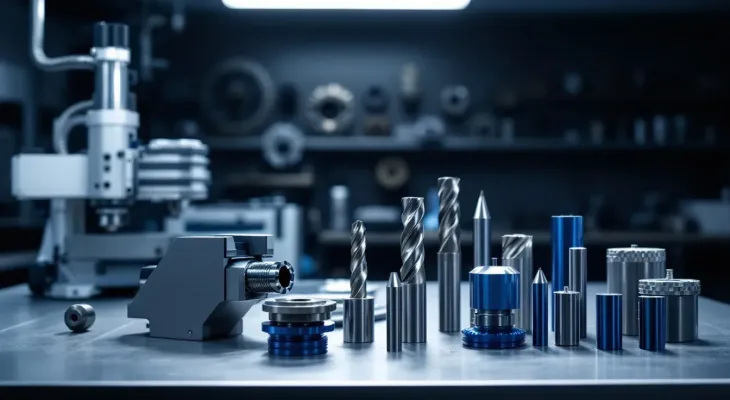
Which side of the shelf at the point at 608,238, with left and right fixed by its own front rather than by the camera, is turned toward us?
front

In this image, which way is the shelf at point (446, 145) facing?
toward the camera

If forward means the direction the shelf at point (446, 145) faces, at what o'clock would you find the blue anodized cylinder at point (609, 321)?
The blue anodized cylinder is roughly at 12 o'clock from the shelf.

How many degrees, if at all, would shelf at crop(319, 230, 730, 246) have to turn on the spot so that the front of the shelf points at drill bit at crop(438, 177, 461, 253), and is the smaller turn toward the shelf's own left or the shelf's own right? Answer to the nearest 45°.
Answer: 0° — it already faces it

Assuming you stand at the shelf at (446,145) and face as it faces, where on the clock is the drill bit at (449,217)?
The drill bit is roughly at 12 o'clock from the shelf.

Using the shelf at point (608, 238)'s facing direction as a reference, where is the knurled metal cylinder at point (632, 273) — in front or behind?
in front

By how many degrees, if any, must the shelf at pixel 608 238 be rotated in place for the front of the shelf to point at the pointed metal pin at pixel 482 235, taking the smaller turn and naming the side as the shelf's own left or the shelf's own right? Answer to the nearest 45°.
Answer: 0° — it already faces it

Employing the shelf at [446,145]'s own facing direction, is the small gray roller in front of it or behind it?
in front

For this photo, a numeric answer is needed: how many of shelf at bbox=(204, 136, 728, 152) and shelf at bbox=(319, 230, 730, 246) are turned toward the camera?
2

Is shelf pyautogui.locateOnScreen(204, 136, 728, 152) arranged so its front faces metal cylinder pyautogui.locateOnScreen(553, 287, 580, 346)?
yes

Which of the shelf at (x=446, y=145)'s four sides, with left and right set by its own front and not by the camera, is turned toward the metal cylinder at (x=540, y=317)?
front

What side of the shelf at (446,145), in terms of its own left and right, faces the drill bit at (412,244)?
front

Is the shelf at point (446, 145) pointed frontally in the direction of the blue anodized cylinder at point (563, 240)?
yes

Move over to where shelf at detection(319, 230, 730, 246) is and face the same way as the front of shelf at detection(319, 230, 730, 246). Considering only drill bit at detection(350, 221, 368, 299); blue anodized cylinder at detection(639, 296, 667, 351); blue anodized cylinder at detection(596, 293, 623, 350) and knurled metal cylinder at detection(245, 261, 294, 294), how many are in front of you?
4

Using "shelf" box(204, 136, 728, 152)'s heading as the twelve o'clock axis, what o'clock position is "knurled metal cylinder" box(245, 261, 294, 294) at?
The knurled metal cylinder is roughly at 12 o'clock from the shelf.
